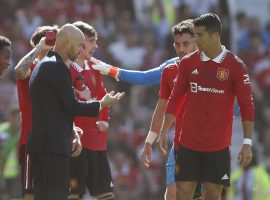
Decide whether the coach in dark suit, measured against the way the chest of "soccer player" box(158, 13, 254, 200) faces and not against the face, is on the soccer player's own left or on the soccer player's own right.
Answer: on the soccer player's own right

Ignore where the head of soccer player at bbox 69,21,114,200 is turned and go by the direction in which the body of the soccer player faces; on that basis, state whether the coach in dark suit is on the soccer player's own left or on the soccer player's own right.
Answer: on the soccer player's own right

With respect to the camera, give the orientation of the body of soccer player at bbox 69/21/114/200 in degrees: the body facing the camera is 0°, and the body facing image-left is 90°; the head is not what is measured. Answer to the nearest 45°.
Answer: approximately 315°

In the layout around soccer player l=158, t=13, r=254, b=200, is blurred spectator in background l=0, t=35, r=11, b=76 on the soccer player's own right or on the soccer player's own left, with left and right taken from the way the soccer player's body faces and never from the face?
on the soccer player's own right

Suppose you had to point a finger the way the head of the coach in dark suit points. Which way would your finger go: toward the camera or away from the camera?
away from the camera

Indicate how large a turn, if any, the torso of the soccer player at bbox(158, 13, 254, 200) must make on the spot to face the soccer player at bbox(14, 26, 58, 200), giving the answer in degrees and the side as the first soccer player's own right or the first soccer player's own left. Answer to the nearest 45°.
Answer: approximately 90° to the first soccer player's own right

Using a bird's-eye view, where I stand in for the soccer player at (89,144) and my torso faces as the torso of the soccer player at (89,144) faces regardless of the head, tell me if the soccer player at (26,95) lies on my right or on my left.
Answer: on my right

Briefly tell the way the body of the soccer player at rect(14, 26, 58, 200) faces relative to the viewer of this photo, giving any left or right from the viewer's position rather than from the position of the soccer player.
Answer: facing to the right of the viewer
